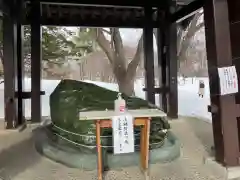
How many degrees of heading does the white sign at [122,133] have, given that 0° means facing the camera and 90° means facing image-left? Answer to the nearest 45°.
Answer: approximately 0°

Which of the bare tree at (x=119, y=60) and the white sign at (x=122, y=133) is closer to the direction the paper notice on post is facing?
the white sign

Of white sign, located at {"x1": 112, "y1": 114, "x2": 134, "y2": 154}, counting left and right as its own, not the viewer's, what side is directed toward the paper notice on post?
left

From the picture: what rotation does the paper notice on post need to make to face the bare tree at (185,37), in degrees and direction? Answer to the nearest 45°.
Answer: approximately 180°

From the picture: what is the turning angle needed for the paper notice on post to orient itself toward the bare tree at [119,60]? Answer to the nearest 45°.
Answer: approximately 135° to its right

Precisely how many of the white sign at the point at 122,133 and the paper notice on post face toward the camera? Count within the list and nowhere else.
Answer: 2

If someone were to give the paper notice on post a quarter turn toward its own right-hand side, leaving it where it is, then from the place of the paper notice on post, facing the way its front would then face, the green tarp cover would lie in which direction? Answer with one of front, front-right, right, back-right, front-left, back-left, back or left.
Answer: front

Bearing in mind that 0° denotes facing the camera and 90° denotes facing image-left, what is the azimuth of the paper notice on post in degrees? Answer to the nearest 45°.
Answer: approximately 0°

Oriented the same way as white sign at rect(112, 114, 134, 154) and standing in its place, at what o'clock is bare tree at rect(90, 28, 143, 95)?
The bare tree is roughly at 6 o'clock from the white sign.
